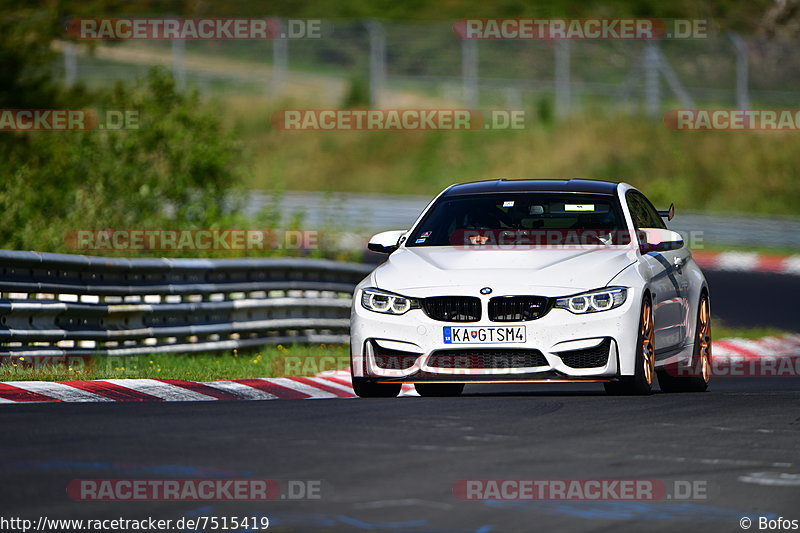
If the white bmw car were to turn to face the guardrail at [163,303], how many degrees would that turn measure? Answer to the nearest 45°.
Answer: approximately 135° to its right

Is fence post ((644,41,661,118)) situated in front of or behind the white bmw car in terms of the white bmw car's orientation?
behind

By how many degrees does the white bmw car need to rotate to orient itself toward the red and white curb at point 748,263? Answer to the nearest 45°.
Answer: approximately 180°

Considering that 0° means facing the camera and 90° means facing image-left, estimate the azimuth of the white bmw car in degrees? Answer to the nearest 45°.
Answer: approximately 0°

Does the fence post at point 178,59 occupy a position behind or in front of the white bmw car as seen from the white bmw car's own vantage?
behind

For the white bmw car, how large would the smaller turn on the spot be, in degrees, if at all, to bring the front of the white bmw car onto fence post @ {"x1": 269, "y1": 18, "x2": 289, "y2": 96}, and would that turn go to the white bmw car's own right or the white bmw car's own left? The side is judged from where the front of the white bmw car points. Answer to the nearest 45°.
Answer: approximately 180°

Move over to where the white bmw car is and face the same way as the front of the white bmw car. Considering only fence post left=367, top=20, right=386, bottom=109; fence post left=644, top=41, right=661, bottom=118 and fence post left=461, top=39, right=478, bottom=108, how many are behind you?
3

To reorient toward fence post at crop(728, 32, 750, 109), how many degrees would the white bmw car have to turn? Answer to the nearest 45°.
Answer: approximately 180°

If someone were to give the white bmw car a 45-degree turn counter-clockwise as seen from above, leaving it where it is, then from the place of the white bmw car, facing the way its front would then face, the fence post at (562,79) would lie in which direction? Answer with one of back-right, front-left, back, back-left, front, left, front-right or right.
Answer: back-left

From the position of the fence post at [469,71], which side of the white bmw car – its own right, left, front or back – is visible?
back

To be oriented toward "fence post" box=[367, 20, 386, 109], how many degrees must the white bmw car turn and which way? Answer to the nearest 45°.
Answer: approximately 180°
